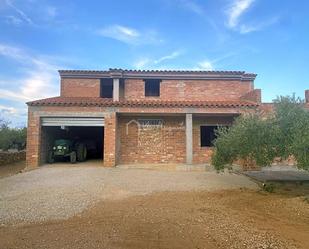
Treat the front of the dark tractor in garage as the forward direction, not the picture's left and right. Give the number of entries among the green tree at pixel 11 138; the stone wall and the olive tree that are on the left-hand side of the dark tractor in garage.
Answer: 1

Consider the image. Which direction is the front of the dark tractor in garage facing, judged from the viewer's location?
facing the viewer and to the left of the viewer

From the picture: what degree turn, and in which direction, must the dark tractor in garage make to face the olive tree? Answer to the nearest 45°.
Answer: approximately 90° to its left

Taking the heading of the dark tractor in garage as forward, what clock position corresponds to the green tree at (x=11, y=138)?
The green tree is roughly at 4 o'clock from the dark tractor in garage.
